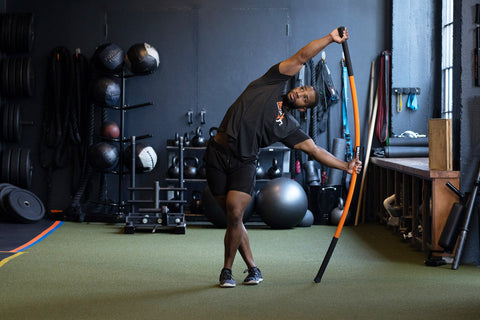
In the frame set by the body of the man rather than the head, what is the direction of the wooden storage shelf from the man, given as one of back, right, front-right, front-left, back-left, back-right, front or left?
back-left

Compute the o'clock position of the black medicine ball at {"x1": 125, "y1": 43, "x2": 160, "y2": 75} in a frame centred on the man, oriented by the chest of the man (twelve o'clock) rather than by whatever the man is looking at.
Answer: The black medicine ball is roughly at 5 o'clock from the man.

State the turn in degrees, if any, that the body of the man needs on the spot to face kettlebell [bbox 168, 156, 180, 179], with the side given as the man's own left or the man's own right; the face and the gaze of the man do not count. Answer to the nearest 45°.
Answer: approximately 180°

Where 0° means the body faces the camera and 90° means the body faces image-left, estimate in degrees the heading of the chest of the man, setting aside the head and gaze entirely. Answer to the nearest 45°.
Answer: approximately 0°

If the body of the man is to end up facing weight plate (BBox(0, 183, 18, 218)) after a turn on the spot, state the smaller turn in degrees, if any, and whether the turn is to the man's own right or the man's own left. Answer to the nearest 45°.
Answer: approximately 135° to the man's own right

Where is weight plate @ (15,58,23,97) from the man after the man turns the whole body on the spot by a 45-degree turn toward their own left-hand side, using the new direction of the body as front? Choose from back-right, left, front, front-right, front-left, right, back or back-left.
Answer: back

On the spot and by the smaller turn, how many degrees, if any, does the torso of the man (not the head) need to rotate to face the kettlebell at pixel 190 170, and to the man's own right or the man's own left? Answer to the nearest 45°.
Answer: approximately 180°

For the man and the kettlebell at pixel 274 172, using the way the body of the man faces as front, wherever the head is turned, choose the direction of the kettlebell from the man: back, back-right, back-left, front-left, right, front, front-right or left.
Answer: back

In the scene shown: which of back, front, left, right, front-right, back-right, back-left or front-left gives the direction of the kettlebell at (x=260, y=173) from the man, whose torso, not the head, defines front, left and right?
back

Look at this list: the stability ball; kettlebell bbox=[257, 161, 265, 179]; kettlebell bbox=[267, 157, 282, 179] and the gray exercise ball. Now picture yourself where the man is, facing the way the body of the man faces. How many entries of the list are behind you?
4
